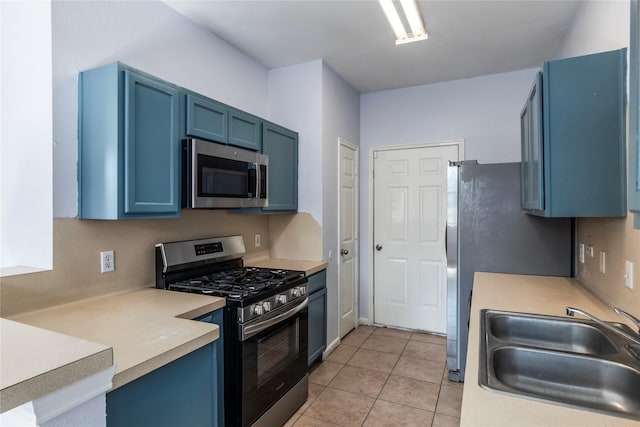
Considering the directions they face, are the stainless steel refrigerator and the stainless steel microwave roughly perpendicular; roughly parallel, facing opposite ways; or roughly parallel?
roughly parallel, facing opposite ways

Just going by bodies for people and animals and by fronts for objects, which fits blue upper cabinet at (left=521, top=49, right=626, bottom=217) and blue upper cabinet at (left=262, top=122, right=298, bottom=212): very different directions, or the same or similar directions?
very different directions

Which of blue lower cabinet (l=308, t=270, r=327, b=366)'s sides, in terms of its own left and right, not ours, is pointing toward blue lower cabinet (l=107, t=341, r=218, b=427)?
right

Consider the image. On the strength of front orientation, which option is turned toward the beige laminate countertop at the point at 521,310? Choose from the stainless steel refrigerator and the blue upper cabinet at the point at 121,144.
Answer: the blue upper cabinet

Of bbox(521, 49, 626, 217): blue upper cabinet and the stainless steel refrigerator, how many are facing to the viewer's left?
2

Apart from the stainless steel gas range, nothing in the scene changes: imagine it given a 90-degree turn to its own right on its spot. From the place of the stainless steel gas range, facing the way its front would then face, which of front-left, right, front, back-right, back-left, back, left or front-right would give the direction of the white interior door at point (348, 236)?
back

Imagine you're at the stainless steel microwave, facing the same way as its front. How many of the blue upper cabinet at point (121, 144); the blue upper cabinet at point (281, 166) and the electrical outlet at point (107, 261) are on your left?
1

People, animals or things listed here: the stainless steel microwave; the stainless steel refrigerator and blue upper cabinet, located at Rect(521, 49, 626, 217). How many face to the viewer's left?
2

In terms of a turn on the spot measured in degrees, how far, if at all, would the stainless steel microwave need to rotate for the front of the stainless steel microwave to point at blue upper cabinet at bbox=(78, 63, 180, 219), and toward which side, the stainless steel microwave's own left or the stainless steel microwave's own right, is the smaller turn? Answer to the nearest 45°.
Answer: approximately 90° to the stainless steel microwave's own right

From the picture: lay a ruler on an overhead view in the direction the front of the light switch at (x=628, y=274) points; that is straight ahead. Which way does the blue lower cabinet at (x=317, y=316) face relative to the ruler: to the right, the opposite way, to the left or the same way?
the opposite way

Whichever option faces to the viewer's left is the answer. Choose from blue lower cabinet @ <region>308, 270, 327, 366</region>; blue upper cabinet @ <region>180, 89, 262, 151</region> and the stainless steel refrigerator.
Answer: the stainless steel refrigerator

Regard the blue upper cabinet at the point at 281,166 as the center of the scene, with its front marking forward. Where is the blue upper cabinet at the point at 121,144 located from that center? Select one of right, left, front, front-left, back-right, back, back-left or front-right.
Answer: right

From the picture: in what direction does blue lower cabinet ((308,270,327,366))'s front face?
to the viewer's right

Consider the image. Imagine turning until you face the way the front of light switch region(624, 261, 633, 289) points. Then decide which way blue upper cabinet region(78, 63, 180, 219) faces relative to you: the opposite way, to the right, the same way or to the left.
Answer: the opposite way

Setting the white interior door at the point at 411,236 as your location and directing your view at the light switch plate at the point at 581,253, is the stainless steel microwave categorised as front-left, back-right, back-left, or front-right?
front-right

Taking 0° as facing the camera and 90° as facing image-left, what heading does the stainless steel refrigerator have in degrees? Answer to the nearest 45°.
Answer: approximately 90°

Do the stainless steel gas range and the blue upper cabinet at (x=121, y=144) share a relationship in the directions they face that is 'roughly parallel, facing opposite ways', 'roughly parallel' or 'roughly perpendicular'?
roughly parallel

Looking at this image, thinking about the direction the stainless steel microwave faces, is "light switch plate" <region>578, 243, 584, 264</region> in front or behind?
in front
